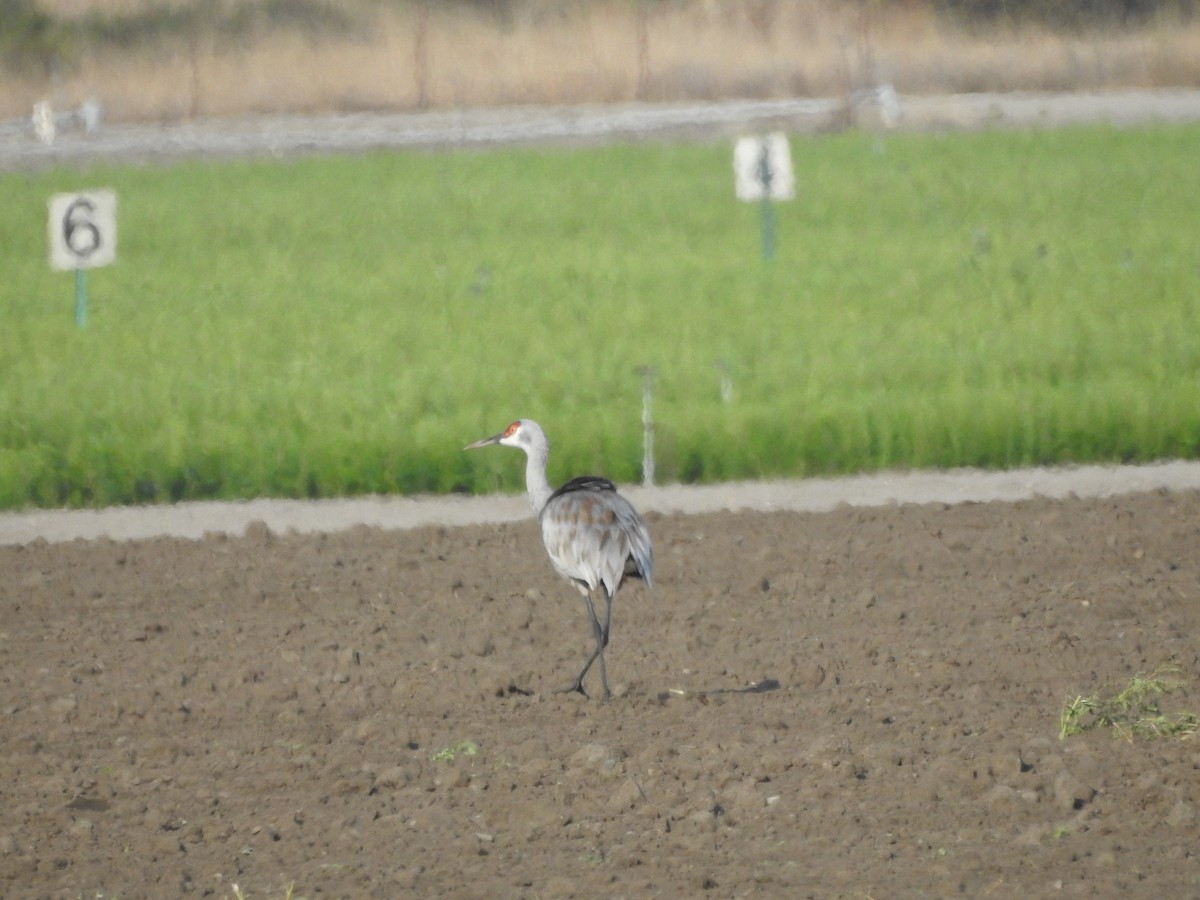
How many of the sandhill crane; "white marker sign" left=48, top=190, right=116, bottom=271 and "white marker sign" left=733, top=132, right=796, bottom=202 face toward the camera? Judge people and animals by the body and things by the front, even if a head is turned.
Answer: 2

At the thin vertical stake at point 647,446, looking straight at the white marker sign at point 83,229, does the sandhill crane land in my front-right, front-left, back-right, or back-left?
back-left

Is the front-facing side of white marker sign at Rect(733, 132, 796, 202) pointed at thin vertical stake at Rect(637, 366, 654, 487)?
yes

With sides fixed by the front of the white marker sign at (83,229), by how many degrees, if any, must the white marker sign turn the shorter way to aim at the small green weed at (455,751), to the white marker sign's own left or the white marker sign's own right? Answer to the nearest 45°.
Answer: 0° — it already faces it

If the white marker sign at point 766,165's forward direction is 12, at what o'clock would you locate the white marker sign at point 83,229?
the white marker sign at point 83,229 is roughly at 2 o'clock from the white marker sign at point 766,165.

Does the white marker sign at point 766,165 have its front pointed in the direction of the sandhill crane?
yes

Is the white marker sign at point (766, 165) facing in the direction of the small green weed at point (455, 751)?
yes

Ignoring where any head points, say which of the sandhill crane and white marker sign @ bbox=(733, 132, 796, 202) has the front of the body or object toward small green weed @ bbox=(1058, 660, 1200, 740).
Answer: the white marker sign

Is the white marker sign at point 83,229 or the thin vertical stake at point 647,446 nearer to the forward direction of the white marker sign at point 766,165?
the thin vertical stake

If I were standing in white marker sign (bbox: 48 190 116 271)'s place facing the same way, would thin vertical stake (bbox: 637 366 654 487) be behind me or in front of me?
in front
